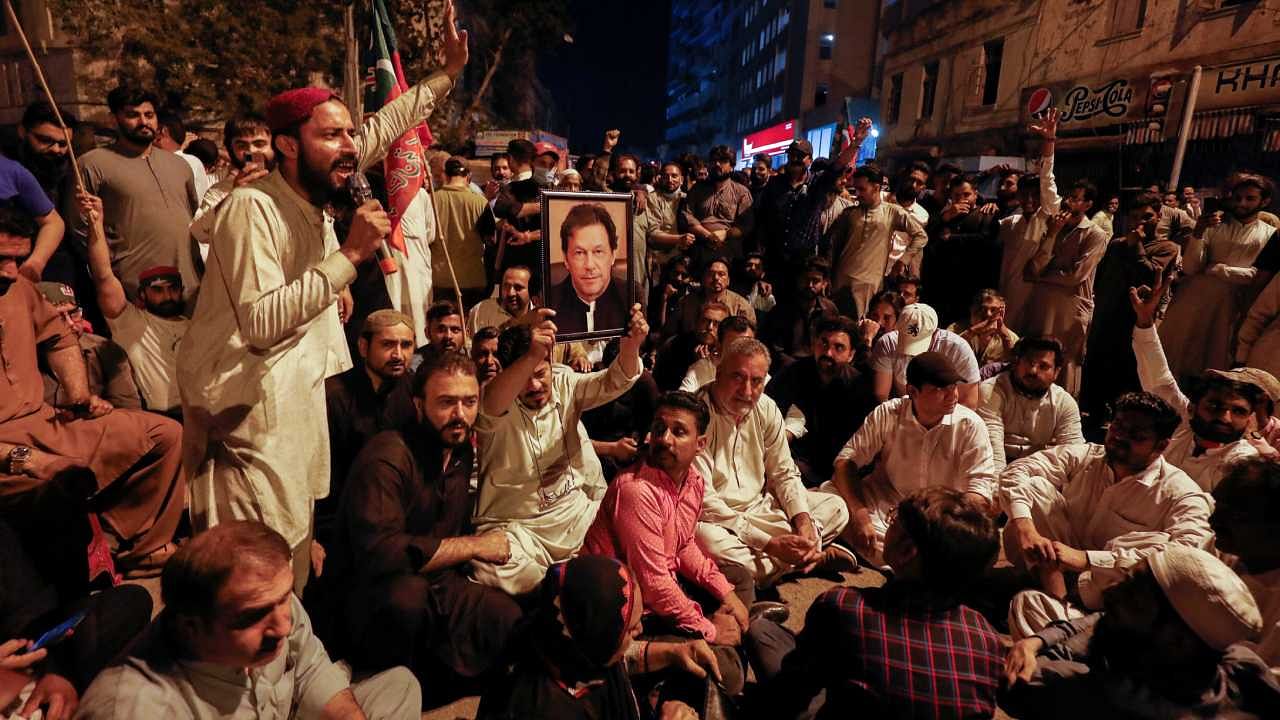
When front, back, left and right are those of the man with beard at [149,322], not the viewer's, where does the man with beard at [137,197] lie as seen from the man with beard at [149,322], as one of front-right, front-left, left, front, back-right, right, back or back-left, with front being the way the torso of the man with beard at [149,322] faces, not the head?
back-left

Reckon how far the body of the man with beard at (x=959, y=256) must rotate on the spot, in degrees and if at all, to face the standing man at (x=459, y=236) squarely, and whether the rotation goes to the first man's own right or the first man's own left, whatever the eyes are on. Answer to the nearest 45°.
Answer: approximately 45° to the first man's own right

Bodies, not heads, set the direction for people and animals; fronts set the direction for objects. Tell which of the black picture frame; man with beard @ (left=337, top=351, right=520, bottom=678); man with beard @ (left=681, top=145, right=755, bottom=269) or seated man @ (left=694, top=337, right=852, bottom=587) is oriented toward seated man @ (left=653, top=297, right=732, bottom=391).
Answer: man with beard @ (left=681, top=145, right=755, bottom=269)

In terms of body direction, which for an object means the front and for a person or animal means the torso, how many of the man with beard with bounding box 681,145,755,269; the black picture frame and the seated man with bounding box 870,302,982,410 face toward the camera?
3

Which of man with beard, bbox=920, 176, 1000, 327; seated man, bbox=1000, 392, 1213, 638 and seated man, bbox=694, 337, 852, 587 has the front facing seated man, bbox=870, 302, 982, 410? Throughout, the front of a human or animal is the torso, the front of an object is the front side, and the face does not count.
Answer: the man with beard

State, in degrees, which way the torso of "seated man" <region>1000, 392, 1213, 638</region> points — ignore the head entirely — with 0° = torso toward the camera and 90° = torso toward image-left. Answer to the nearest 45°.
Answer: approximately 45°

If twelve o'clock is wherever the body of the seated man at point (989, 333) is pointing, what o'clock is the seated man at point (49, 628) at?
the seated man at point (49, 628) is roughly at 1 o'clock from the seated man at point (989, 333).

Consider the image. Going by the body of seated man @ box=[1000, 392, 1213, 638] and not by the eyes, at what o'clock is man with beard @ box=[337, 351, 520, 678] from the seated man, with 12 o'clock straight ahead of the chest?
The man with beard is roughly at 12 o'clock from the seated man.

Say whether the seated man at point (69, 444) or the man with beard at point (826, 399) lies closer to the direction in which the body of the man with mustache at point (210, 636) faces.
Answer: the man with beard

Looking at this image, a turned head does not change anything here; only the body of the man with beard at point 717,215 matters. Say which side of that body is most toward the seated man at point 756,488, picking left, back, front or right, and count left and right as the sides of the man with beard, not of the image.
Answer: front

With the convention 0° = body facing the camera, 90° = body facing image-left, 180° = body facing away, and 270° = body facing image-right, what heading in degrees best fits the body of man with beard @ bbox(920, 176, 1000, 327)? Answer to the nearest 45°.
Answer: approximately 0°
